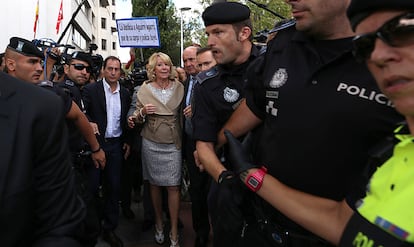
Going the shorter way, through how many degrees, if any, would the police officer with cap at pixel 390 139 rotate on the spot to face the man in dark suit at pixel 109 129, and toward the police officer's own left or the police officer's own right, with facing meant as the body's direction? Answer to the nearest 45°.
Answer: approximately 90° to the police officer's own right

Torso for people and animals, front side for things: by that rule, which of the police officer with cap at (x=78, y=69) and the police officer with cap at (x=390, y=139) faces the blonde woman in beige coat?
the police officer with cap at (x=78, y=69)

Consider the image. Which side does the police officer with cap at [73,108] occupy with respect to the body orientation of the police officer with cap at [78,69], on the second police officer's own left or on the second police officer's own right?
on the second police officer's own right

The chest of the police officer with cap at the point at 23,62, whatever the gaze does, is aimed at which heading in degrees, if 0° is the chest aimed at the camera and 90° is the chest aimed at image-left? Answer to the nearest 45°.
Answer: approximately 315°

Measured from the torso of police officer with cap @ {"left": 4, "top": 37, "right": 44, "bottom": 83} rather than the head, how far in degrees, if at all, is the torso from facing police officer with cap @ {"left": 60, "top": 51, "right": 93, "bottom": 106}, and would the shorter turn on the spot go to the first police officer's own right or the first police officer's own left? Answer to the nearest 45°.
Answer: approximately 90° to the first police officer's own left

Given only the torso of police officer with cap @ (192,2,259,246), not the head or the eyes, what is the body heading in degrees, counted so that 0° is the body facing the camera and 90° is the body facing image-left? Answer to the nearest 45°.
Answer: approximately 45°
